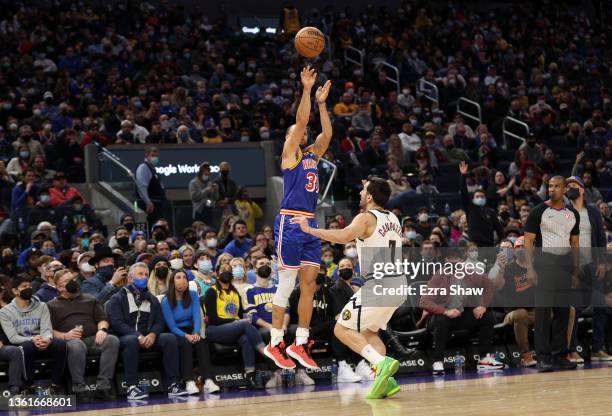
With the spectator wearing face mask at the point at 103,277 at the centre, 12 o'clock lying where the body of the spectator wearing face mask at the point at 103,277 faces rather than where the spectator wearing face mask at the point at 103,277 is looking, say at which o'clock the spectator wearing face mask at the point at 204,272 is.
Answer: the spectator wearing face mask at the point at 204,272 is roughly at 10 o'clock from the spectator wearing face mask at the point at 103,277.

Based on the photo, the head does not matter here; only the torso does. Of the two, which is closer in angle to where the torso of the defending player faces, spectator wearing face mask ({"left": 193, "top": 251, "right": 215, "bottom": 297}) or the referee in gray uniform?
the spectator wearing face mask

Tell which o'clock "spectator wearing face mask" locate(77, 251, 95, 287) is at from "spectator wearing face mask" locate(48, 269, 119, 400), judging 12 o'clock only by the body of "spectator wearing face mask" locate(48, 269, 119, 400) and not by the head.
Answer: "spectator wearing face mask" locate(77, 251, 95, 287) is roughly at 6 o'clock from "spectator wearing face mask" locate(48, 269, 119, 400).

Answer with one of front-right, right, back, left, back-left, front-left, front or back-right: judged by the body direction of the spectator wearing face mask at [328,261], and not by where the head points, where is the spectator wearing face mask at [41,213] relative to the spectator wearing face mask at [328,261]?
right

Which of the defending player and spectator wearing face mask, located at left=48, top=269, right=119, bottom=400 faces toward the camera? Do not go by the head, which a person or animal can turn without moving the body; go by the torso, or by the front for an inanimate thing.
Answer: the spectator wearing face mask

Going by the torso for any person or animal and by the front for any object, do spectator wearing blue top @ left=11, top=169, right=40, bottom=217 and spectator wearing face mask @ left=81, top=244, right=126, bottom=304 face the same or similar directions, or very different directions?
same or similar directions

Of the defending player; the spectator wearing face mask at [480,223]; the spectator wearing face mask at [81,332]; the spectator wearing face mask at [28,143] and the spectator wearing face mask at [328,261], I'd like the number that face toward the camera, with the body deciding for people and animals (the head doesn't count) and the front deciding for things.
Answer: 4

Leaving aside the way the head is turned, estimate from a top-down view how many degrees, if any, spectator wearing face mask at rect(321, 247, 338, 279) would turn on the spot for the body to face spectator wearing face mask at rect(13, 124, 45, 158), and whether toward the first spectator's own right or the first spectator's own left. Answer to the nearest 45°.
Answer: approximately 135° to the first spectator's own right

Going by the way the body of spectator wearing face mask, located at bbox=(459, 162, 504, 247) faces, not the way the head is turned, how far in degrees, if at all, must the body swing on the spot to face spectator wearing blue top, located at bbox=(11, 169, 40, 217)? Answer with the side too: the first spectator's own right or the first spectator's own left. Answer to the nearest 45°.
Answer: approximately 90° to the first spectator's own right

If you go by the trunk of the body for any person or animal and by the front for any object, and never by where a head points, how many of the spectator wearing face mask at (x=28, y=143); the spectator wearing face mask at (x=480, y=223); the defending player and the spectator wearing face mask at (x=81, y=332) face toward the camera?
3

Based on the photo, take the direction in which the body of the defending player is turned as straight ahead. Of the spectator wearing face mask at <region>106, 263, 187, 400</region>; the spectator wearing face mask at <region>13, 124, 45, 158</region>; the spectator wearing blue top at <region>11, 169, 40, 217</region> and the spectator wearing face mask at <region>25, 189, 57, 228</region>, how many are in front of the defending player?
4

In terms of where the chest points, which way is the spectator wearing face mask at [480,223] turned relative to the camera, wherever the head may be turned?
toward the camera

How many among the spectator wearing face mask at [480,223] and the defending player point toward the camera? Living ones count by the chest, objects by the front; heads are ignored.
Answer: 1

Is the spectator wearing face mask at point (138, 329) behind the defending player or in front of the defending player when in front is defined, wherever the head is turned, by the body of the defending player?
in front

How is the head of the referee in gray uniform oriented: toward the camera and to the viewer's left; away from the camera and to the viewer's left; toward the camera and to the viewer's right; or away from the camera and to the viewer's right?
toward the camera and to the viewer's left

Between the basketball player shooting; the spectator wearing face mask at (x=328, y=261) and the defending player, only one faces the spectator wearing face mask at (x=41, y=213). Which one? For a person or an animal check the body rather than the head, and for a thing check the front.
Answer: the defending player

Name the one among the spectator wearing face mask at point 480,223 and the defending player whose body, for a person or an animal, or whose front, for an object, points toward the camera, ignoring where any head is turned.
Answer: the spectator wearing face mask

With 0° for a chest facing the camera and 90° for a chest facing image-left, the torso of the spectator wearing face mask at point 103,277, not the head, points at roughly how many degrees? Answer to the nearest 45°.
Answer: approximately 315°

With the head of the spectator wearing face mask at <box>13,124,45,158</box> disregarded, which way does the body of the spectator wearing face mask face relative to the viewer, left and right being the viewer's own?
facing the viewer
